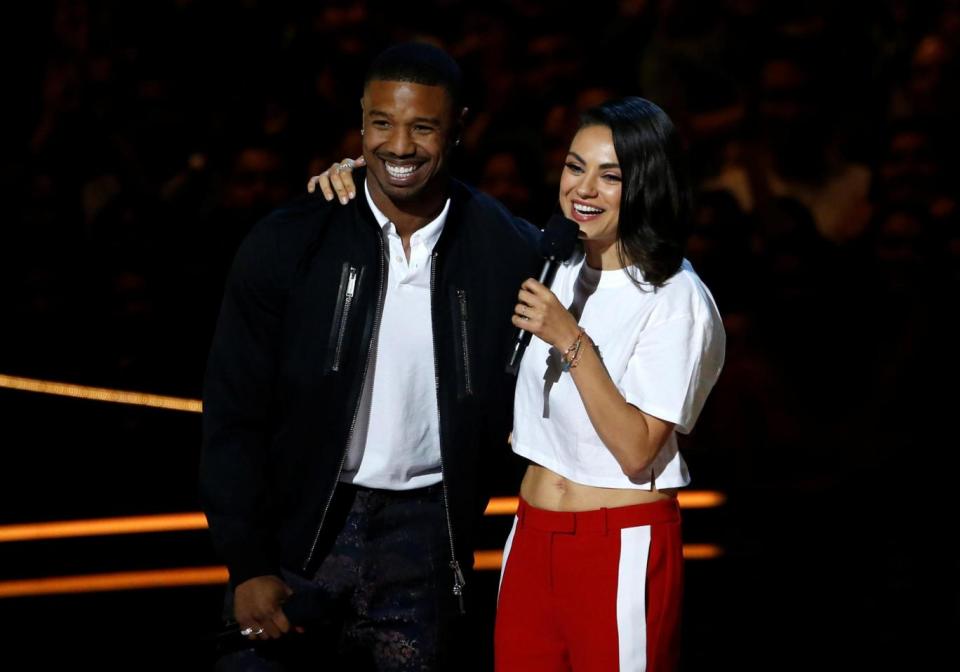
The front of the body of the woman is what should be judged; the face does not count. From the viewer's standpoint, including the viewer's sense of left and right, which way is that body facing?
facing the viewer and to the left of the viewer

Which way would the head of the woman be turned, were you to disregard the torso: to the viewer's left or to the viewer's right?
to the viewer's left

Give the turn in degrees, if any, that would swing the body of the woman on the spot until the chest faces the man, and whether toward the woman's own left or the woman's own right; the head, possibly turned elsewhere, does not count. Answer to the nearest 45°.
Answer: approximately 45° to the woman's own right
